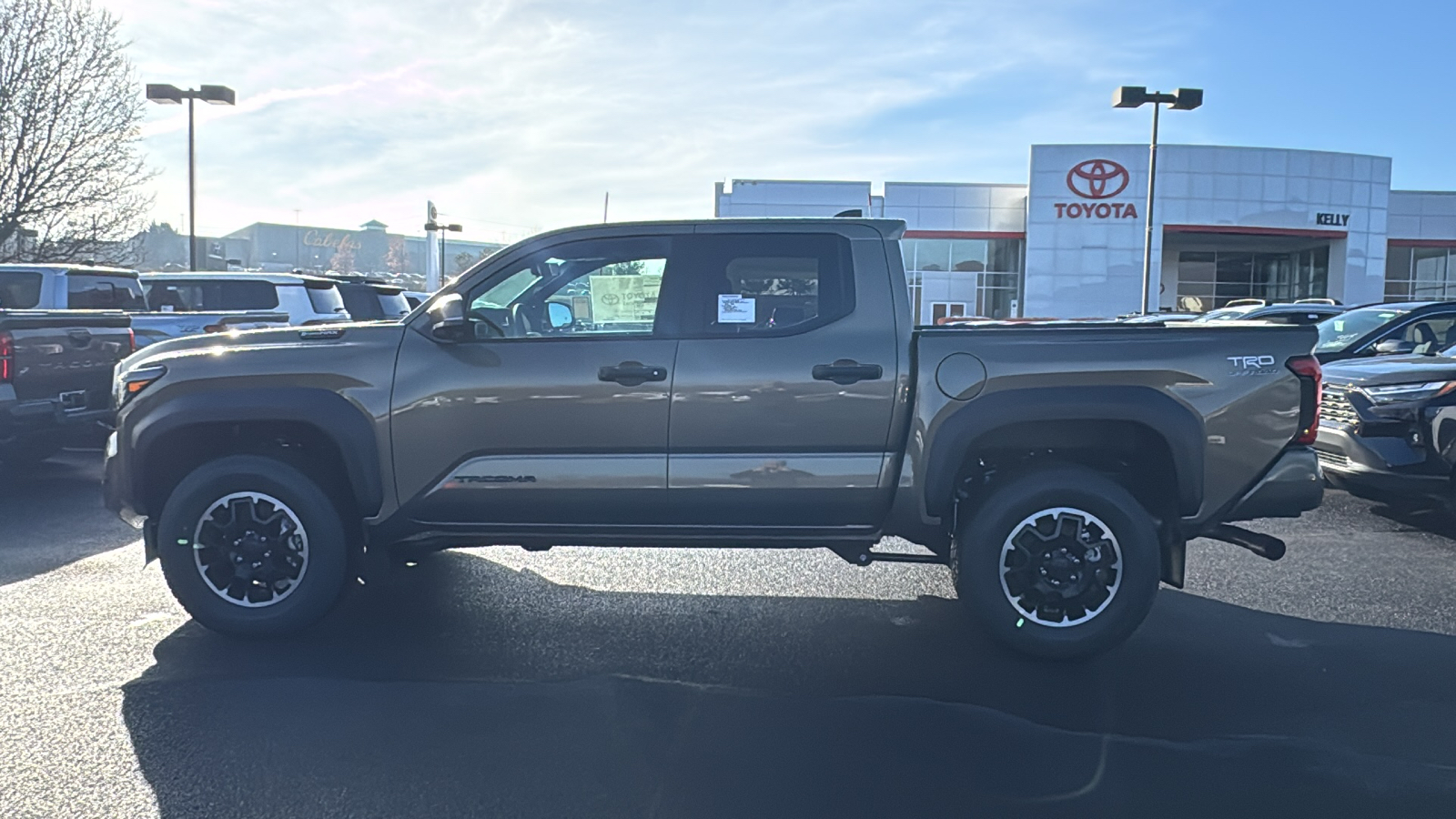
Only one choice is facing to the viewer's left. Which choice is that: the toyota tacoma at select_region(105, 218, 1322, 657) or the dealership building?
the toyota tacoma

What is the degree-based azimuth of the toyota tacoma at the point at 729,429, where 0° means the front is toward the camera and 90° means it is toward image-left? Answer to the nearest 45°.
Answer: approximately 90°

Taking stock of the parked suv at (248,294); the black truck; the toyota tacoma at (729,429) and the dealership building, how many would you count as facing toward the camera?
1

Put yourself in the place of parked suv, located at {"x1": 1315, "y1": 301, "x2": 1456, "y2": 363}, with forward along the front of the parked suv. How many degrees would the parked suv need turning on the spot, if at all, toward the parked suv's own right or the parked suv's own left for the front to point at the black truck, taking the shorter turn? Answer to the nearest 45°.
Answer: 0° — it already faces it

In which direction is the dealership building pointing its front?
toward the camera

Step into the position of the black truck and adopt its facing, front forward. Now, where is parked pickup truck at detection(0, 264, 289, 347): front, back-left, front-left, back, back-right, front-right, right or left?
front-right

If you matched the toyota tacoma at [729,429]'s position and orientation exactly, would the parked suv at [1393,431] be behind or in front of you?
behind

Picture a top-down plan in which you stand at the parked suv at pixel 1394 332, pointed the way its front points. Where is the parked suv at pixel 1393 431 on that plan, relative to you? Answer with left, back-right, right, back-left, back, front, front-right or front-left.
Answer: front-left

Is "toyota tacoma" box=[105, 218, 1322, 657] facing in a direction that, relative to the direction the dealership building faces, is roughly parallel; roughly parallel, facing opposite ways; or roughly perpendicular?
roughly perpendicular

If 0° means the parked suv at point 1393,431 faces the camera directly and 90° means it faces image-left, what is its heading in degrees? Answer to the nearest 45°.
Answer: approximately 45°

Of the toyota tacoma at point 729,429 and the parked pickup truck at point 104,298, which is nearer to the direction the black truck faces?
the parked pickup truck

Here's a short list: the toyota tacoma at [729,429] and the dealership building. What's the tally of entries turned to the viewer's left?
1
